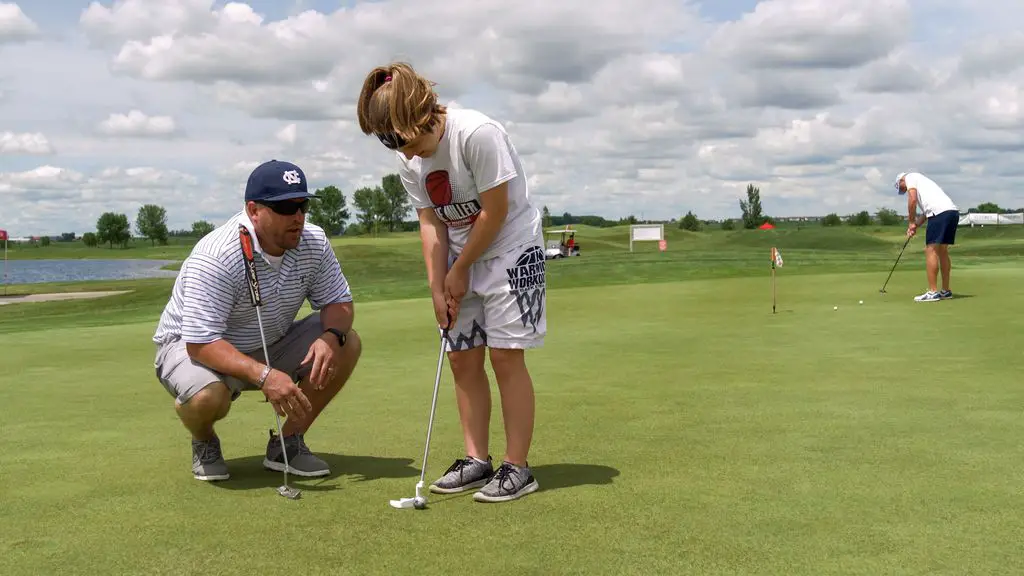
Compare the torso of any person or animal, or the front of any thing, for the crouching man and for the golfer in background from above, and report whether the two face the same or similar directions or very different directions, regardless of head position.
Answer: very different directions

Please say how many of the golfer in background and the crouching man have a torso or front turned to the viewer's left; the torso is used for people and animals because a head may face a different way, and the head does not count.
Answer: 1

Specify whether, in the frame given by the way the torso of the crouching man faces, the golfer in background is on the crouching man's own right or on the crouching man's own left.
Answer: on the crouching man's own left

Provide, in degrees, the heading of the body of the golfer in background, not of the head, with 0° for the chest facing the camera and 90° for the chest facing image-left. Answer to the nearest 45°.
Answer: approximately 90°

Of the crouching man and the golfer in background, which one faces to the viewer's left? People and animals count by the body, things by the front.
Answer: the golfer in background

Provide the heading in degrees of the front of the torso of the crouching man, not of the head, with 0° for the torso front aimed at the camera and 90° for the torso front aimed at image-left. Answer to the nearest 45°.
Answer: approximately 315°

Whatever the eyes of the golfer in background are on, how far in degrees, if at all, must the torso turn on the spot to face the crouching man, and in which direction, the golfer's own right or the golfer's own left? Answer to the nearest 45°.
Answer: approximately 90° to the golfer's own left
